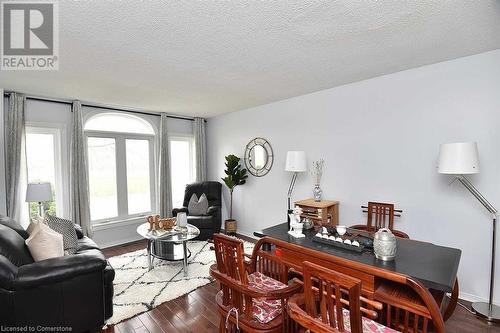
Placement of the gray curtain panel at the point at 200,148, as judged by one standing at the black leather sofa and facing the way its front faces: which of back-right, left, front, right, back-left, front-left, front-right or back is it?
front-left

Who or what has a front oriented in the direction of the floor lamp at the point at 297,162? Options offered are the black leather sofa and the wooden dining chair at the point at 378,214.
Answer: the black leather sofa

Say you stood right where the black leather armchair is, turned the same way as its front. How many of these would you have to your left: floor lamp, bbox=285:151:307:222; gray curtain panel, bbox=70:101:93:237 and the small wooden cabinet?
2

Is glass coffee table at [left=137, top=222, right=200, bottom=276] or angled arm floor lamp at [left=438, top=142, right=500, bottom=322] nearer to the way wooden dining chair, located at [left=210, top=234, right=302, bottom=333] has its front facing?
the angled arm floor lamp

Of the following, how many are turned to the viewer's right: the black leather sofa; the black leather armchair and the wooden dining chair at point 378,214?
1

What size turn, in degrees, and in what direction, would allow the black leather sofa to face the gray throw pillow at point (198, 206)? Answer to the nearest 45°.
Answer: approximately 45° to its left

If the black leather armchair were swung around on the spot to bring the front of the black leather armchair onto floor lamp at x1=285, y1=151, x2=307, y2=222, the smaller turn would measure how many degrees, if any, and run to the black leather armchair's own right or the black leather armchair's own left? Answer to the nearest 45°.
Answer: approximately 90° to the black leather armchair's own left

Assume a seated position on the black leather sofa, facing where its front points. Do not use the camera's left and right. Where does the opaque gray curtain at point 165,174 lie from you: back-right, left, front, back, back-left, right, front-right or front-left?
front-left

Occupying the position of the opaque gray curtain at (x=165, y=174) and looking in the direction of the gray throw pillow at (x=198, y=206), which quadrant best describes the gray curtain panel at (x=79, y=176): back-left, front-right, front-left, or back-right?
back-right

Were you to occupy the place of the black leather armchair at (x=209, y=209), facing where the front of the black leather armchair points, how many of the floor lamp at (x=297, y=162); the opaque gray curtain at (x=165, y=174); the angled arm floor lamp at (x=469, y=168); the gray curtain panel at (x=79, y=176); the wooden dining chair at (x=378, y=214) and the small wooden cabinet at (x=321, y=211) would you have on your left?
4

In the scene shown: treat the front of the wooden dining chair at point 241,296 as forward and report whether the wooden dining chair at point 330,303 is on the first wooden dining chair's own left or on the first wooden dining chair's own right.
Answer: on the first wooden dining chair's own right

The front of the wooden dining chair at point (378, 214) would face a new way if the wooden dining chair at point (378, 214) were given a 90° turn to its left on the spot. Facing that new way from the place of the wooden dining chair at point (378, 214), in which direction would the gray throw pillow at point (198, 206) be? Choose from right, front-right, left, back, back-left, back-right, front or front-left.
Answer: back

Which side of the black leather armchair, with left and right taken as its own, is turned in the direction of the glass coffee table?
front

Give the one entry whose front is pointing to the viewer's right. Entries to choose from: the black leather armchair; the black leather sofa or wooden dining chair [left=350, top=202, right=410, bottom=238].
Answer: the black leather sofa

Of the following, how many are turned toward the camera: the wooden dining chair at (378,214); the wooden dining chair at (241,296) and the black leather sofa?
1

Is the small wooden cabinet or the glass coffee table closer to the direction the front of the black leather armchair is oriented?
the glass coffee table

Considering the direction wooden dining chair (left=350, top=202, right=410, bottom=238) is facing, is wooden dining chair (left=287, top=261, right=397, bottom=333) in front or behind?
in front

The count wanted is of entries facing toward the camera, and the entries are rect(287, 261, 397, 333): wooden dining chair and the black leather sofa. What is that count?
0

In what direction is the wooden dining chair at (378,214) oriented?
toward the camera

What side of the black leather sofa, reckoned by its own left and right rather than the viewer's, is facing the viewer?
right
